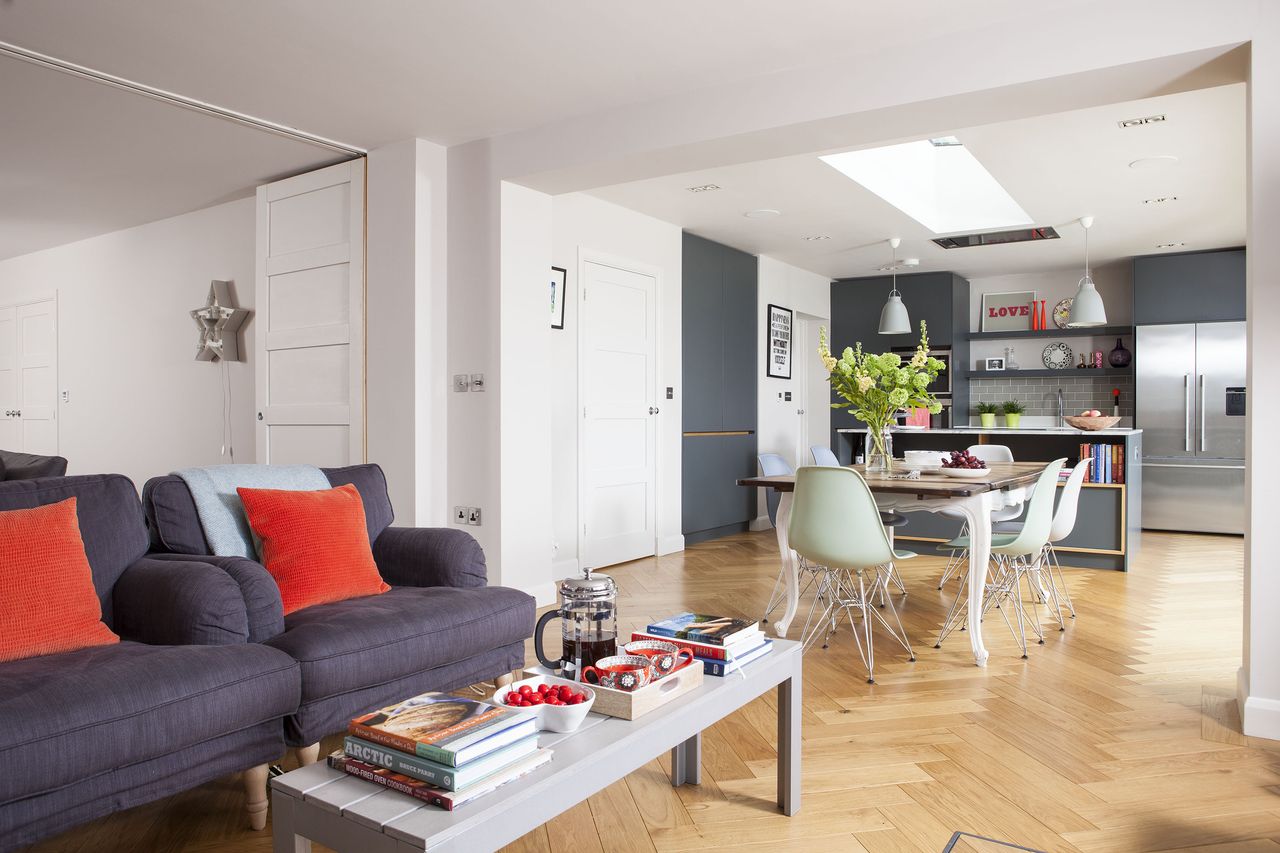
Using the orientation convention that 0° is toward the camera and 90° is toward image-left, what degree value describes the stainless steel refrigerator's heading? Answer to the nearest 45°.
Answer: approximately 0°

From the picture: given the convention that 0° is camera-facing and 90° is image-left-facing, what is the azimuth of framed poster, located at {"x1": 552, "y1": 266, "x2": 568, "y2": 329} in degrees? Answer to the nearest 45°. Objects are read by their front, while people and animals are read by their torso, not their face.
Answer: approximately 315°

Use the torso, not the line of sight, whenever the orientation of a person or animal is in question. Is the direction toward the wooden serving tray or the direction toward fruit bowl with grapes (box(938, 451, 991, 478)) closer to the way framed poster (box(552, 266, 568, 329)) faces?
the fruit bowl with grapes

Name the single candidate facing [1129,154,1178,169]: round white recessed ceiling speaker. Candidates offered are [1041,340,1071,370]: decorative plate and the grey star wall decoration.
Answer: the decorative plate

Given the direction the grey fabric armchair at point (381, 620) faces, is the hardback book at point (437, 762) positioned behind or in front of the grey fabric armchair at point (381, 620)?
in front

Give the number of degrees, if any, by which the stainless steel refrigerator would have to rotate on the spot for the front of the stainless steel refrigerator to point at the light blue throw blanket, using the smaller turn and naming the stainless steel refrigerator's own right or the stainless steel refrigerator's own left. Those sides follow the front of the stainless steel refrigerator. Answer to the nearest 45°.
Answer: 0° — it already faces it

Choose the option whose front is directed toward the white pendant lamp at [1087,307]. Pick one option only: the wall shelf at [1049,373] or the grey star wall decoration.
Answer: the wall shelf

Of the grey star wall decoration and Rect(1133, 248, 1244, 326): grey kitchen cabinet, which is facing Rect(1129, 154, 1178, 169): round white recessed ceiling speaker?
the grey kitchen cabinet

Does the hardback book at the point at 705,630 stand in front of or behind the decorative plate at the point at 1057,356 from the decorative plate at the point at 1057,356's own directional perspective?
in front

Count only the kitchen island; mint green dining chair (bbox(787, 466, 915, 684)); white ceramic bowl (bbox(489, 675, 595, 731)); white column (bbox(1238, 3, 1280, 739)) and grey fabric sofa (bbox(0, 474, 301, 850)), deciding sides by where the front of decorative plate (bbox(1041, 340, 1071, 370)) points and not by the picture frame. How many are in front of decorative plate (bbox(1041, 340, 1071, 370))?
5

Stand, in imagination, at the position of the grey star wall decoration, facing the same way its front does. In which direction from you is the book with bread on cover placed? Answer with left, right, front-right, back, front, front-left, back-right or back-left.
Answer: front-left

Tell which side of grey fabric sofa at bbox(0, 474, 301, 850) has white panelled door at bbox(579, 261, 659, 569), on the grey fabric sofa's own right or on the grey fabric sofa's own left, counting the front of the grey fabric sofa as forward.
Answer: on the grey fabric sofa's own left

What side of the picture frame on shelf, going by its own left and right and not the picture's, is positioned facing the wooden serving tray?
front
